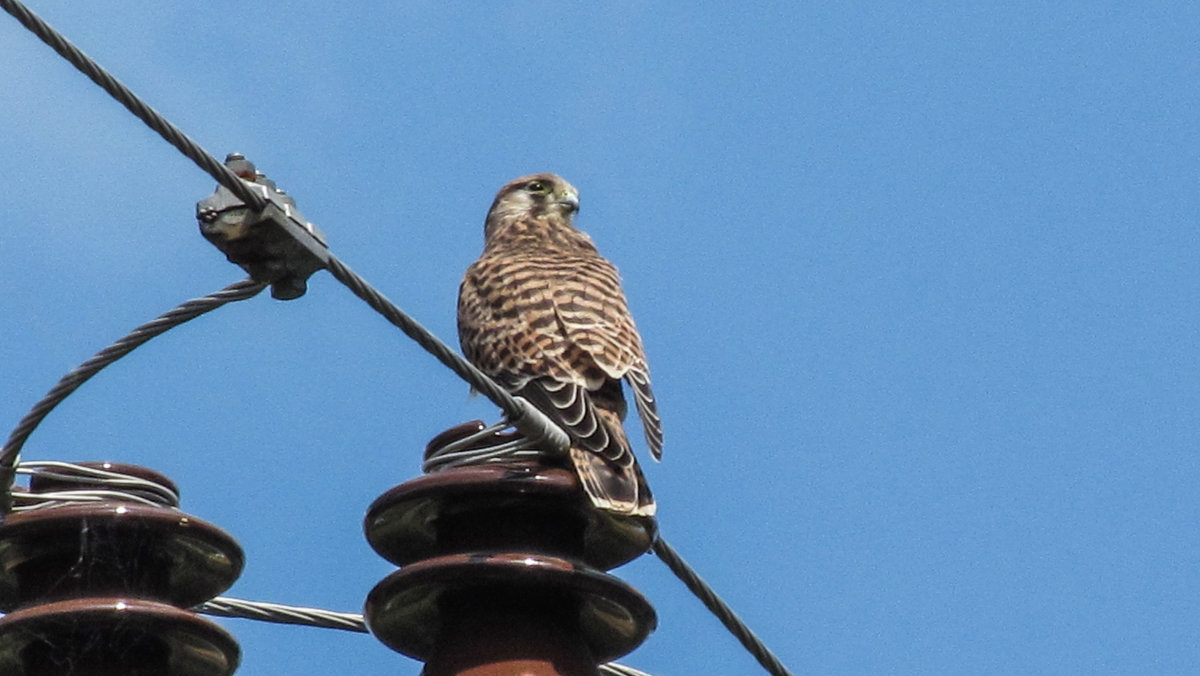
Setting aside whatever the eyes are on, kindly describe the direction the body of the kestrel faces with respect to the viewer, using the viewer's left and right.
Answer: facing away from the viewer and to the left of the viewer

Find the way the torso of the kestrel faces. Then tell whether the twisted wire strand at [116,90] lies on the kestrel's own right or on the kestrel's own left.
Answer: on the kestrel's own left
